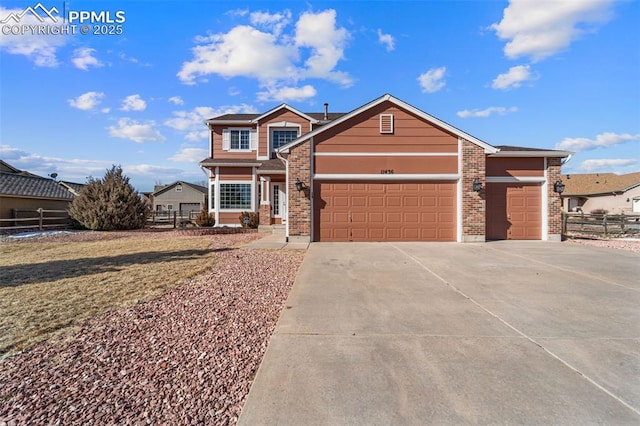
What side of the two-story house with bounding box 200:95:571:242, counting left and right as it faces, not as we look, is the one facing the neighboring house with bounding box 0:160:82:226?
right

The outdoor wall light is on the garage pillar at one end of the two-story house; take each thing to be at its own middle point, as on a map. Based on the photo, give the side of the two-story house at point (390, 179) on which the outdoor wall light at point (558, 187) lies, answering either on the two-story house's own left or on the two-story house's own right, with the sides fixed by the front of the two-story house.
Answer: on the two-story house's own left

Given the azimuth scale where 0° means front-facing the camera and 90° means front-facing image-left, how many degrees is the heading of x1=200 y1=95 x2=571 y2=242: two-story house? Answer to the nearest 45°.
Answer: approximately 0°

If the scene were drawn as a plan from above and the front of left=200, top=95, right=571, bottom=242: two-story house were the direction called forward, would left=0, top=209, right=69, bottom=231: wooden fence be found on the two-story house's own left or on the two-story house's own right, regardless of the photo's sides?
on the two-story house's own right

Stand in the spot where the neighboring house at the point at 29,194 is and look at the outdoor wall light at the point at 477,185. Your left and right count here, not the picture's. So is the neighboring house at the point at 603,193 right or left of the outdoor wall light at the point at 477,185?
left

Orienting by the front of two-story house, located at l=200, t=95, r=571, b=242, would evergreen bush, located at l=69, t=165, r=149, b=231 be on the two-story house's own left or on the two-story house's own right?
on the two-story house's own right

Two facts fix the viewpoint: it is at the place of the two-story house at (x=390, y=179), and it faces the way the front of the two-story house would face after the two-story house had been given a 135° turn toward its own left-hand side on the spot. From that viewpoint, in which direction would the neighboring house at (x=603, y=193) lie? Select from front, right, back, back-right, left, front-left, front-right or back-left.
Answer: front

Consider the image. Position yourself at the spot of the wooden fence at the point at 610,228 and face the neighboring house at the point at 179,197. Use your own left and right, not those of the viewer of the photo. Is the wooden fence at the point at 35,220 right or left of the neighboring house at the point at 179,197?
left
